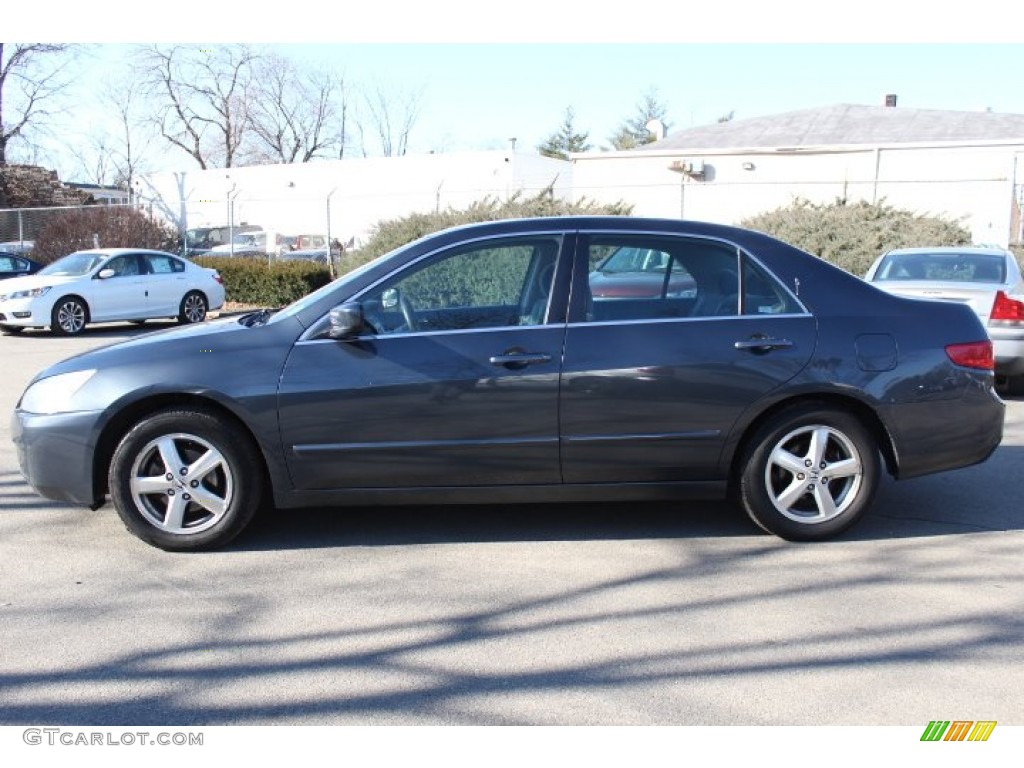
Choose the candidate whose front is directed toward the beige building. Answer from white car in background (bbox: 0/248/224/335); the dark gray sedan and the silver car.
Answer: the silver car

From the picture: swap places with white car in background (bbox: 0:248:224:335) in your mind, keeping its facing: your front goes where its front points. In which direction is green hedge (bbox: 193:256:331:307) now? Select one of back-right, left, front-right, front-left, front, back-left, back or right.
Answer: back

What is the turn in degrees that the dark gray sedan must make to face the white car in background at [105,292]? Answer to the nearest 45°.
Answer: approximately 45° to its right

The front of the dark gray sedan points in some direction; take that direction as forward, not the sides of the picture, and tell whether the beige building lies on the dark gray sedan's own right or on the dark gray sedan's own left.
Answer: on the dark gray sedan's own right

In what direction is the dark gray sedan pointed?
to the viewer's left

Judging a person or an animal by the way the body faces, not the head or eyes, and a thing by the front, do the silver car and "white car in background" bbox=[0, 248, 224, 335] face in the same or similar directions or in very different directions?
very different directions

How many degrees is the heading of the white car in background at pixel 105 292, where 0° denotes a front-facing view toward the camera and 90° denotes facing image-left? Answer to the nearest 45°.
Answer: approximately 45°

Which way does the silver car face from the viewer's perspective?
away from the camera

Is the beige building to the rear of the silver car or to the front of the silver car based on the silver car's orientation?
to the front

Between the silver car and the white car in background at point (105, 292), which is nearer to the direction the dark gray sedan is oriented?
the white car in background

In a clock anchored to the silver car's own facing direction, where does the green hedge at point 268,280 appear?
The green hedge is roughly at 10 o'clock from the silver car.

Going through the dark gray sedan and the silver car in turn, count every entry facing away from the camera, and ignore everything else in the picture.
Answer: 1

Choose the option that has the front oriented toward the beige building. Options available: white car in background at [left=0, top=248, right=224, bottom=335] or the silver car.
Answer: the silver car
